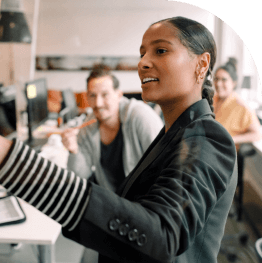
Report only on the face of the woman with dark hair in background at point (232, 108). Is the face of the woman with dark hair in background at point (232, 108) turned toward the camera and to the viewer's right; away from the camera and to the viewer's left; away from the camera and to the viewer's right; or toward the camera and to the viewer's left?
toward the camera and to the viewer's left

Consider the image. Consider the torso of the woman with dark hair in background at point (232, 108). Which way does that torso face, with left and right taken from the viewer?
facing the viewer and to the left of the viewer
